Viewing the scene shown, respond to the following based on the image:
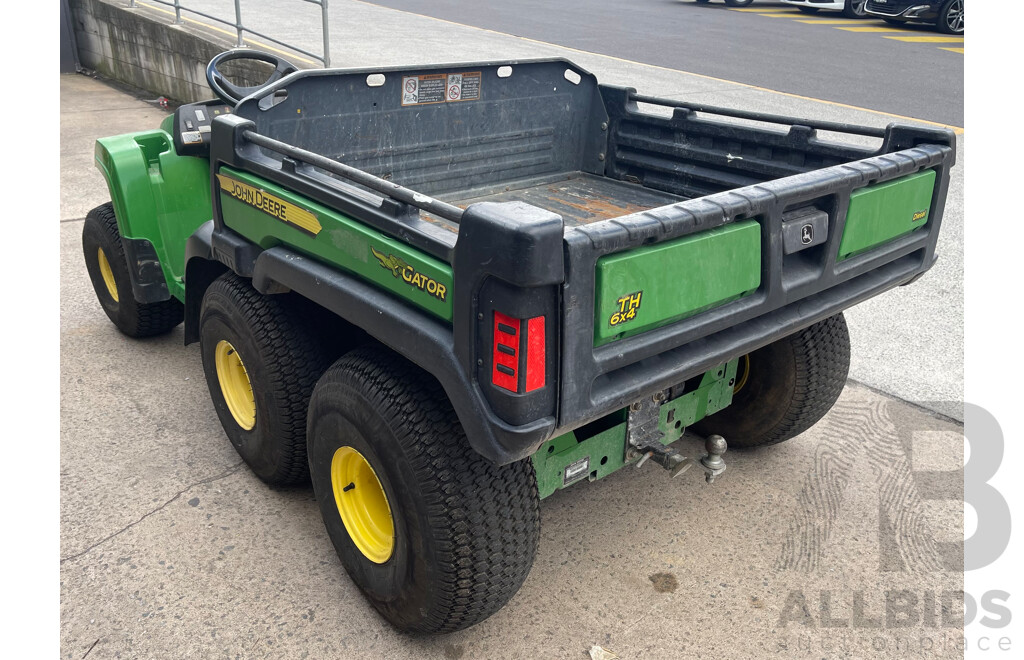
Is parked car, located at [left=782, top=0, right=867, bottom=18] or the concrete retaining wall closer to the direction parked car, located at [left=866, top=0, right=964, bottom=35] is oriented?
the concrete retaining wall

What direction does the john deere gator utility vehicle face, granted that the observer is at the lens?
facing away from the viewer and to the left of the viewer

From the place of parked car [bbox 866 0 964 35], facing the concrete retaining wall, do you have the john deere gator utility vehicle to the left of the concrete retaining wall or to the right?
left

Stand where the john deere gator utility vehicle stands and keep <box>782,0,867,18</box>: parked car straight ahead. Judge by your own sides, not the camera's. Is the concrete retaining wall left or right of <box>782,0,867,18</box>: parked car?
left

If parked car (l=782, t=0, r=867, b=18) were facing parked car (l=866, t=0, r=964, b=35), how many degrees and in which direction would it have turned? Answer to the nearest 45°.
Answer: approximately 90° to its left

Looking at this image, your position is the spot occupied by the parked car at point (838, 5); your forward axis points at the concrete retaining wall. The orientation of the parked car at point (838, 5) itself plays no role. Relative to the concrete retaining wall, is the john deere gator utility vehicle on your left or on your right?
left

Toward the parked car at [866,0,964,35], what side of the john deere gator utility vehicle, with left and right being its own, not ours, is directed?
right

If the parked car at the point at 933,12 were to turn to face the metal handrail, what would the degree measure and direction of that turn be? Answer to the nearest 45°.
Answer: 0° — it already faces it

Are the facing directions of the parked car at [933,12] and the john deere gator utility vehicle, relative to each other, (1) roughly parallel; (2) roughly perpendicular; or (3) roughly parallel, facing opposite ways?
roughly perpendicular

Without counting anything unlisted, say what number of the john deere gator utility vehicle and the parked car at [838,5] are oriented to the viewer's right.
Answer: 0

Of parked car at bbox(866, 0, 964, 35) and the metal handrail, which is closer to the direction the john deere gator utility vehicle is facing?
the metal handrail

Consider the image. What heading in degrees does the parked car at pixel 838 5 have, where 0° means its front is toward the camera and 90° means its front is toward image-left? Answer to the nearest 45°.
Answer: approximately 45°

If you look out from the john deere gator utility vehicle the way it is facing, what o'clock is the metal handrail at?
The metal handrail is roughly at 1 o'clock from the john deere gator utility vehicle.

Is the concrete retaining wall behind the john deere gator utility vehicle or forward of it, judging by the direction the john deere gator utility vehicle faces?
forward
